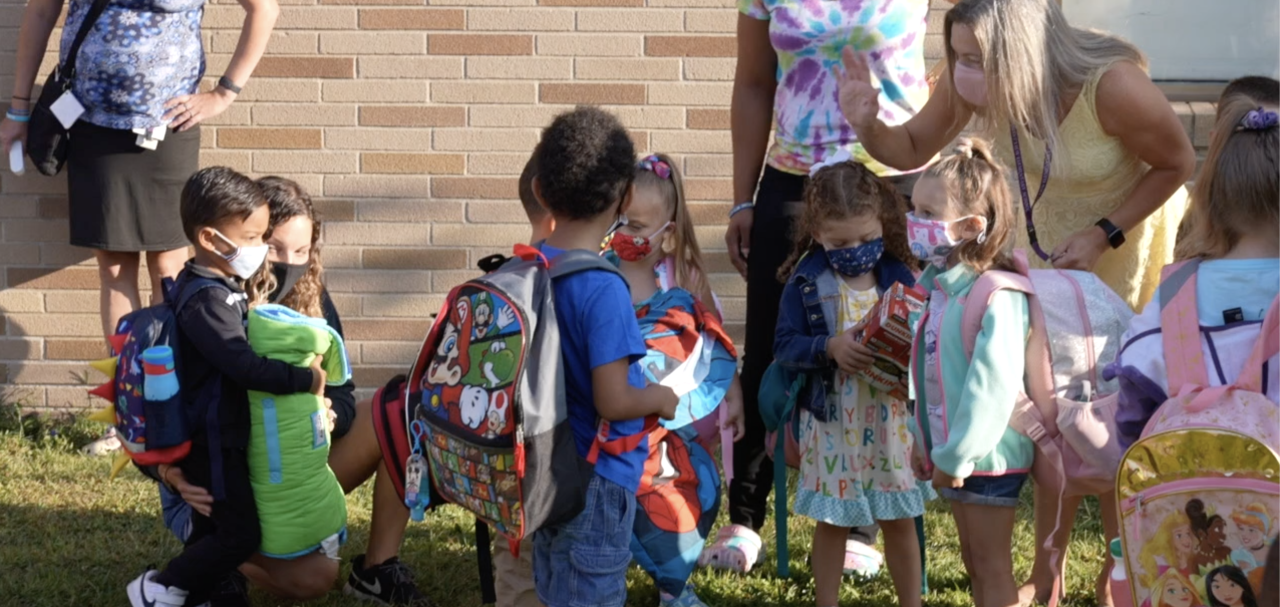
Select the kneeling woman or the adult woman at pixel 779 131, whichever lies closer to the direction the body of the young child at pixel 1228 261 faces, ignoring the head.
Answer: the adult woman

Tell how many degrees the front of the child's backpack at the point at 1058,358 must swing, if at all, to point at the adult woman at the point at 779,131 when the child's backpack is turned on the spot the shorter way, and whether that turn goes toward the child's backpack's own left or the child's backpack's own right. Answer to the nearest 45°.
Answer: approximately 135° to the child's backpack's own left

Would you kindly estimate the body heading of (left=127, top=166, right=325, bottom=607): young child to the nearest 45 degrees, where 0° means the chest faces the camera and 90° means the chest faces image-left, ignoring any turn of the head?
approximately 270°

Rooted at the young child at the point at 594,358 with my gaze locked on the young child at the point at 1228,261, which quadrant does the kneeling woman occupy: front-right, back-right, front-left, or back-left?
back-left

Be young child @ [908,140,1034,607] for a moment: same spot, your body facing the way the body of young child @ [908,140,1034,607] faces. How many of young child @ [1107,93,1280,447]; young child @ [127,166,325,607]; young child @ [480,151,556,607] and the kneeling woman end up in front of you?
3

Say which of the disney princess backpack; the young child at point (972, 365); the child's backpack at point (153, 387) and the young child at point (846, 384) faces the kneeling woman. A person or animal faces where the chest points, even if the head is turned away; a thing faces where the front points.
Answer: the young child at point (972, 365)

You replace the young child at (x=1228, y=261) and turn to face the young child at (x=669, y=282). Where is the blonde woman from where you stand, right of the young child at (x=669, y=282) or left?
right

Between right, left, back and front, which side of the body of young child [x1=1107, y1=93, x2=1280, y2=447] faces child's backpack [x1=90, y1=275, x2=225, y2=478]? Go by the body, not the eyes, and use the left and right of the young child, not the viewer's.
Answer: left

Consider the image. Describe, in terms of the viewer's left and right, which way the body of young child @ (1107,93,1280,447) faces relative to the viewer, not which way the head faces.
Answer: facing away from the viewer

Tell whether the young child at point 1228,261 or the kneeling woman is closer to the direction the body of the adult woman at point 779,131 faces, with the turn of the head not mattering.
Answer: the young child

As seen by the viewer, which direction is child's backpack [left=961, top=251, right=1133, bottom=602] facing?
to the viewer's right
